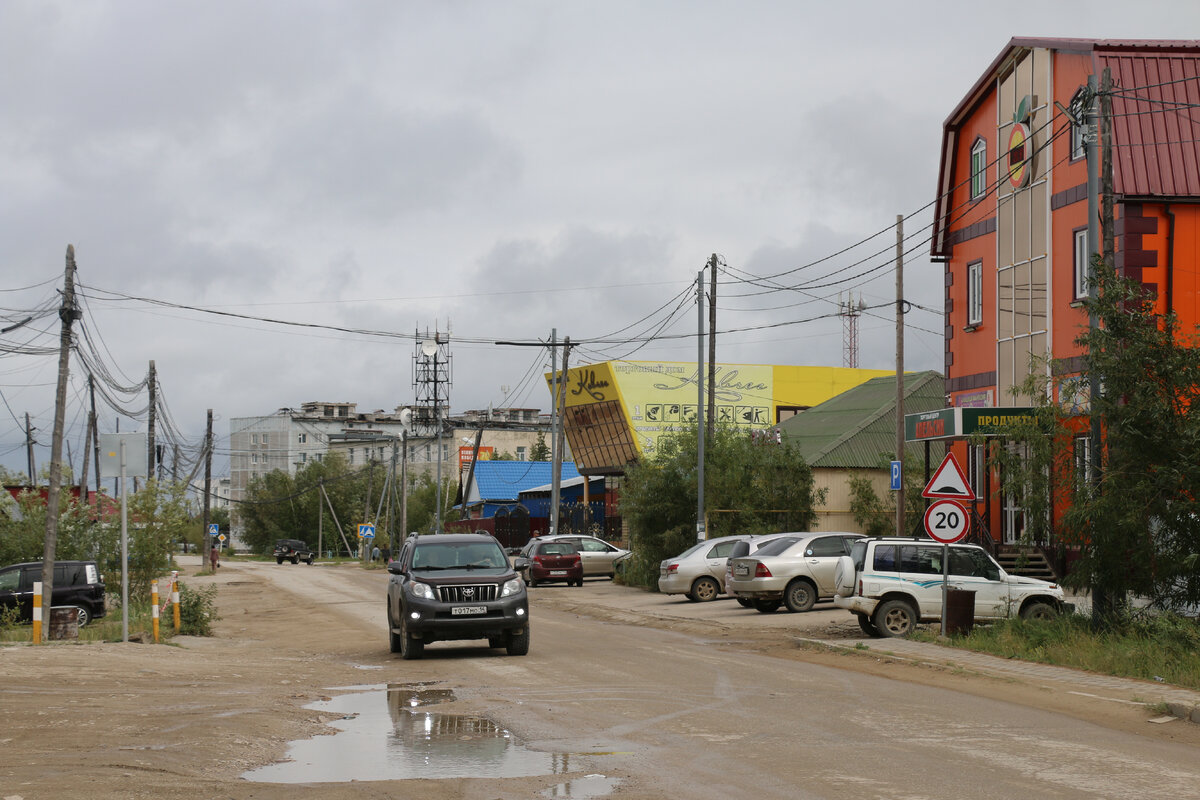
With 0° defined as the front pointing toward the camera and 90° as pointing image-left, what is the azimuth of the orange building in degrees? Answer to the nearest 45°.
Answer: approximately 45°

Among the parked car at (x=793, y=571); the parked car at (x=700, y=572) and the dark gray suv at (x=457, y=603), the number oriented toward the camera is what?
1

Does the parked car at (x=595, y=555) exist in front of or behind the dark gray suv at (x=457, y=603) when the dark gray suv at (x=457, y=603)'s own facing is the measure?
behind

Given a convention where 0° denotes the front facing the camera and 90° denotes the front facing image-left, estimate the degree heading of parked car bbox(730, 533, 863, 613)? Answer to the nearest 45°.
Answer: approximately 225°

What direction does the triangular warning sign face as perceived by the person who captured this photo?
facing the viewer

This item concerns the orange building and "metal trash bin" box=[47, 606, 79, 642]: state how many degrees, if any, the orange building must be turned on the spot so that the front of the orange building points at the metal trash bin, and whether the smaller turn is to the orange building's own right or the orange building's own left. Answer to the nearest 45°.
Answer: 0° — it already faces it

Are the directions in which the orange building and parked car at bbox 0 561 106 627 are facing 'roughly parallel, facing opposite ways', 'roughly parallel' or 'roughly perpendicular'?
roughly parallel

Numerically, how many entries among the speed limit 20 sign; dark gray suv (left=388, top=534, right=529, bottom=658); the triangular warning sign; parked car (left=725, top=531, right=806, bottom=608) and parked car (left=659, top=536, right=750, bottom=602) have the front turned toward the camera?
3

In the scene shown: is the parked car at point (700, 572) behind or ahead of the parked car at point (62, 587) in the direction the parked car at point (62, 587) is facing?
behind

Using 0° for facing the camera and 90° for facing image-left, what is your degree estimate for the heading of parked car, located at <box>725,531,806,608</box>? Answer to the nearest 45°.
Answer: approximately 225°

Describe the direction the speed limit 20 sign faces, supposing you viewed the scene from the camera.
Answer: facing the viewer

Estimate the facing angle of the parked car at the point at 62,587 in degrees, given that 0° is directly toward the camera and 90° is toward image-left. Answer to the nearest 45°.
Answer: approximately 90°

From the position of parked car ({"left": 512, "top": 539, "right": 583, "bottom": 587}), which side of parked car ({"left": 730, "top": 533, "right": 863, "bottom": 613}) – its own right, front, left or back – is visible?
left
